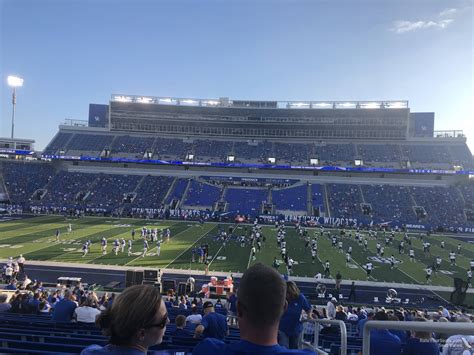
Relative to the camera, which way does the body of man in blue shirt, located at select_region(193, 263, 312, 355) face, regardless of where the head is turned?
away from the camera

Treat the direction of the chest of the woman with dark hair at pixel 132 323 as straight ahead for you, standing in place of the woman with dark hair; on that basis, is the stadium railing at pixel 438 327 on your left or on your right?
on your right

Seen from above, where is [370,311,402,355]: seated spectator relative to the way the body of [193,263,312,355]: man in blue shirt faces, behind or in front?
in front

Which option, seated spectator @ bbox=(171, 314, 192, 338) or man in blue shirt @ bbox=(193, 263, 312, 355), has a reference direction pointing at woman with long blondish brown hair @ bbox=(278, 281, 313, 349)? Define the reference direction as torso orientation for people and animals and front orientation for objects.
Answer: the man in blue shirt

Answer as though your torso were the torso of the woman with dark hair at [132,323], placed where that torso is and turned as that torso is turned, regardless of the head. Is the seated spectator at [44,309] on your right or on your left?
on your left

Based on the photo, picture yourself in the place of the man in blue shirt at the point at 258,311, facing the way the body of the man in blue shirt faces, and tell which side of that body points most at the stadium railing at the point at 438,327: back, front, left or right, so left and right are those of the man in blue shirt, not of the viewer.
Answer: right

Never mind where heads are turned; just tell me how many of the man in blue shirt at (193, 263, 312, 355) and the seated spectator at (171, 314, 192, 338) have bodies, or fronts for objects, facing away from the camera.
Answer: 2

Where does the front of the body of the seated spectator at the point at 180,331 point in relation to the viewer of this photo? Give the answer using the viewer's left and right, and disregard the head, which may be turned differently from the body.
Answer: facing away from the viewer

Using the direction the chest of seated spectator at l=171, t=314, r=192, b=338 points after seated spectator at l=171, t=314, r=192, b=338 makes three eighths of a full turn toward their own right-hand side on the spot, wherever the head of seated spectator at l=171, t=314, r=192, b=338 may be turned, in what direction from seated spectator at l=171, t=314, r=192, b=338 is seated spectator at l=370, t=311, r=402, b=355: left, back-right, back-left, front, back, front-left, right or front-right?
front

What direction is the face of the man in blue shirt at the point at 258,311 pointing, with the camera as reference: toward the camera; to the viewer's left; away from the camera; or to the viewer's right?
away from the camera
